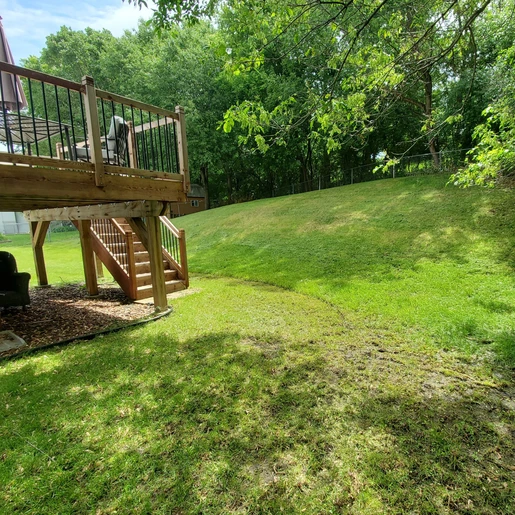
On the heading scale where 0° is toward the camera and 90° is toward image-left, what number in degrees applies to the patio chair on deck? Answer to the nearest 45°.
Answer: approximately 90°
